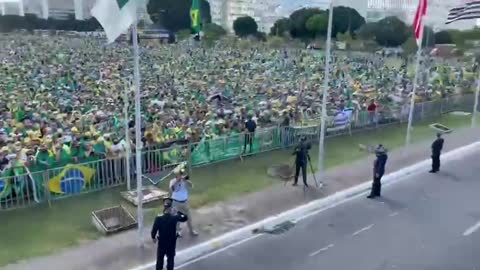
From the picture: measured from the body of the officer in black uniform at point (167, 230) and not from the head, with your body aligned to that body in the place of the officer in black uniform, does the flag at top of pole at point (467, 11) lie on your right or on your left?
on your right

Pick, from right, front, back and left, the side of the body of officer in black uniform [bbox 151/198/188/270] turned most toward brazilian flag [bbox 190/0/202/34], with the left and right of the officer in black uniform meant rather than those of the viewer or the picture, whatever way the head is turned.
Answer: front

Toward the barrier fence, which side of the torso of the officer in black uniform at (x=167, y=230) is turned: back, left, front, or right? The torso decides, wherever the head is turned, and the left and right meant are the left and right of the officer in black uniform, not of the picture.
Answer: front

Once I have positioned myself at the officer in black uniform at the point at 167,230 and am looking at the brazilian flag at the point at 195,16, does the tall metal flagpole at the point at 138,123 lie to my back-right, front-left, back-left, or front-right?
front-left

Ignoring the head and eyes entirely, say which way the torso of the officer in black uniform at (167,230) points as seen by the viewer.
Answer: away from the camera
